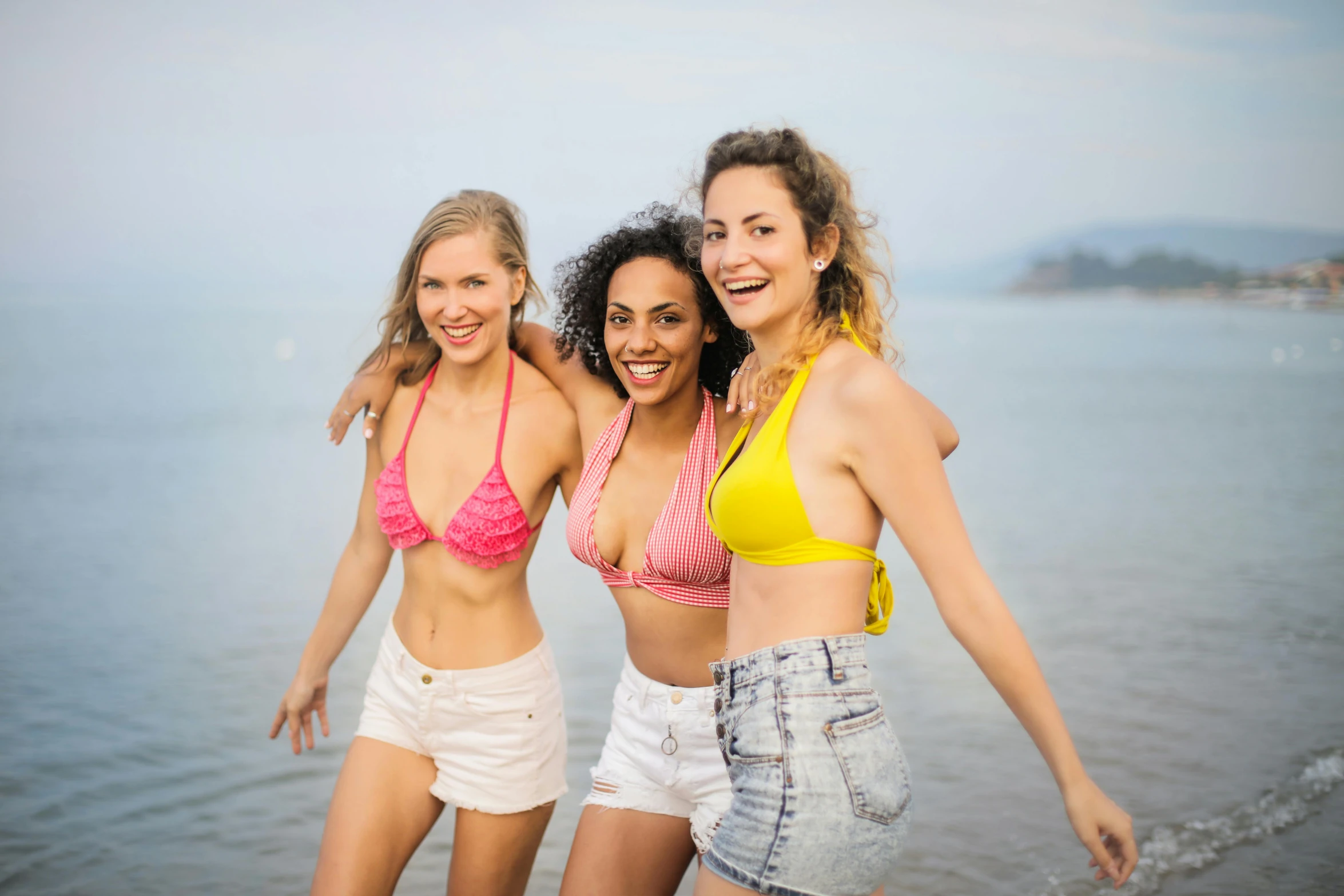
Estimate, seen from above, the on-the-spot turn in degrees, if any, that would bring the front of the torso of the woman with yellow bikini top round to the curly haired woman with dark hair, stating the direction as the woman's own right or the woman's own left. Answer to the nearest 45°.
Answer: approximately 45° to the woman's own right

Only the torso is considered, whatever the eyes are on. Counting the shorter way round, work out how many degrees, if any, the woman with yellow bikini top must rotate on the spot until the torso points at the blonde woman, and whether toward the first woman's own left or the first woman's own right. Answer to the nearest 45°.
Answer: approximately 45° to the first woman's own right

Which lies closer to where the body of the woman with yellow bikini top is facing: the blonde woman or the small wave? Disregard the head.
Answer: the blonde woman
